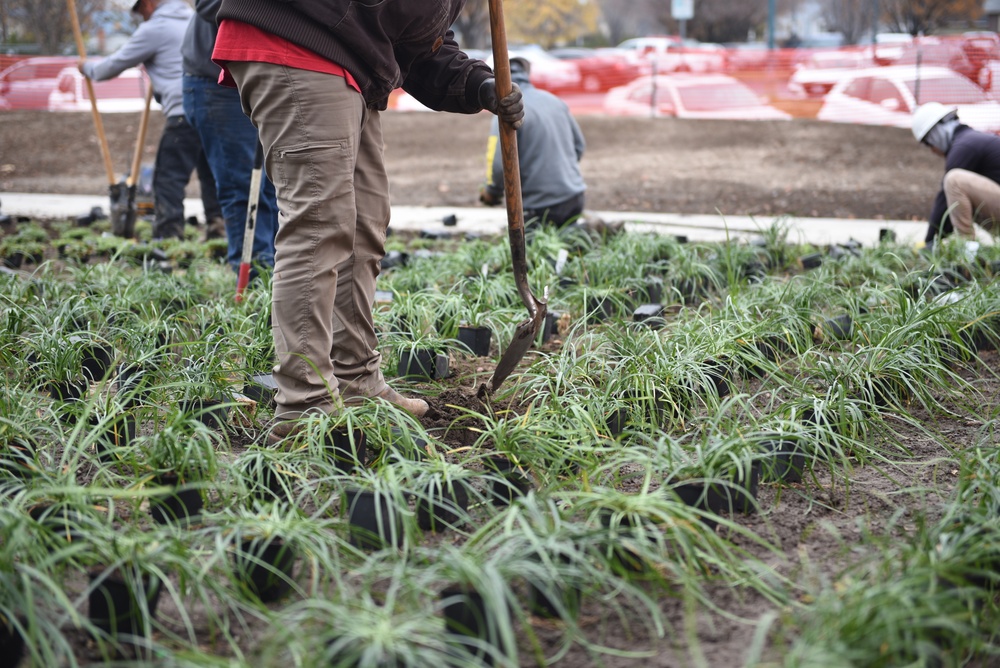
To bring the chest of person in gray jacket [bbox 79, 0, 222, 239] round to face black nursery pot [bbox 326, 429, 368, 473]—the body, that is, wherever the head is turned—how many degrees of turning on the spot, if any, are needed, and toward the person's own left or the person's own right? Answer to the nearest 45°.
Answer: approximately 90° to the person's own left

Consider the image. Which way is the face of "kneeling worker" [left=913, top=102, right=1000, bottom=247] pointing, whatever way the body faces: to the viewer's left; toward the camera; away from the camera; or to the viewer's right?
to the viewer's left

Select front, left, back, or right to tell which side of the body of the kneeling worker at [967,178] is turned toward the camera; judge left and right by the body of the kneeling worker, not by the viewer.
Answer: left

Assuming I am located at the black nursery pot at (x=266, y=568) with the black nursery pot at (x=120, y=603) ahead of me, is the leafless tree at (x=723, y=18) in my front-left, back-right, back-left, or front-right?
back-right

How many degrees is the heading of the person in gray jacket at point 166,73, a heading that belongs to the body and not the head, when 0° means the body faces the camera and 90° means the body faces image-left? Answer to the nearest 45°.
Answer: approximately 90°

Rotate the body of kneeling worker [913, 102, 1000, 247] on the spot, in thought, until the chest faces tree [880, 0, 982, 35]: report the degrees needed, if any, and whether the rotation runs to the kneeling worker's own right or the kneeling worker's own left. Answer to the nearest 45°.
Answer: approximately 90° to the kneeling worker's own right

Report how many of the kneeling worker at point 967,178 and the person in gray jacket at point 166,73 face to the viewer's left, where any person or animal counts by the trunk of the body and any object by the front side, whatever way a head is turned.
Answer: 2

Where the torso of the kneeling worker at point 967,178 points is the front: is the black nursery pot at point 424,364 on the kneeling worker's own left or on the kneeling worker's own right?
on the kneeling worker's own left

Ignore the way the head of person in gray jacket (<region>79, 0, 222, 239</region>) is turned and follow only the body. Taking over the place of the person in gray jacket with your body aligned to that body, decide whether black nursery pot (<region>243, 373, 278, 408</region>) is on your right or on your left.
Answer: on your left

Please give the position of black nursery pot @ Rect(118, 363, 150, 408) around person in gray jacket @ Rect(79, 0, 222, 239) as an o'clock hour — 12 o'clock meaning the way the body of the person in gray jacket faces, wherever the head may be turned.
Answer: The black nursery pot is roughly at 9 o'clock from the person in gray jacket.

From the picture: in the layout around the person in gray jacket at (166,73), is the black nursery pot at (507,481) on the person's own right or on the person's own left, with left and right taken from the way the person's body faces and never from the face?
on the person's own left

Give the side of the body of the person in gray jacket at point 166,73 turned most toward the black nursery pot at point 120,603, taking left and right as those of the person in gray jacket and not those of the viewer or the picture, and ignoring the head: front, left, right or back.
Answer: left
